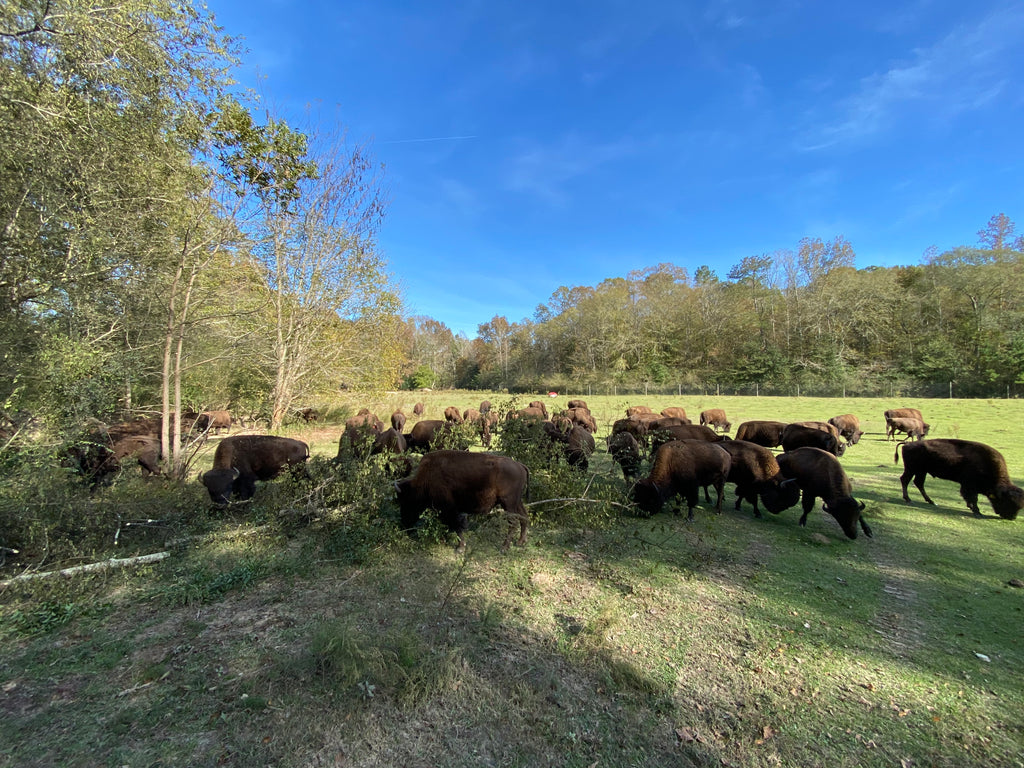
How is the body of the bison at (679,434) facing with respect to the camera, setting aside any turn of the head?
to the viewer's left

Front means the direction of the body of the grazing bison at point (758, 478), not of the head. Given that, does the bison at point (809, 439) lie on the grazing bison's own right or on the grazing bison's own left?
on the grazing bison's own left

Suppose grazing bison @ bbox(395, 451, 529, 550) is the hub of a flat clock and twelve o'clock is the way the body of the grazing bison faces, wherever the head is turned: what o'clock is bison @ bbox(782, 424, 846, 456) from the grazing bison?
The bison is roughly at 5 o'clock from the grazing bison.

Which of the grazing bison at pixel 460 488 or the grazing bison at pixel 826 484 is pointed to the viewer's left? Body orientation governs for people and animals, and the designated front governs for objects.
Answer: the grazing bison at pixel 460 488

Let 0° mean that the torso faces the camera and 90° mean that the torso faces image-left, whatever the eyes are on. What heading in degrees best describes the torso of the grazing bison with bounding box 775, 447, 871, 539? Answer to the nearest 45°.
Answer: approximately 315°

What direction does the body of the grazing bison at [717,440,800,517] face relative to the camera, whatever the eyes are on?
to the viewer's right

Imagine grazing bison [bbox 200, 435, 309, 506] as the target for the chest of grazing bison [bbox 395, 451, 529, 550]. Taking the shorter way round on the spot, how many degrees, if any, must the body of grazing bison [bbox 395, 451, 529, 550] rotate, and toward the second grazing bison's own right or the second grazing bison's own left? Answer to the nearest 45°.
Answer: approximately 45° to the second grazing bison's own right

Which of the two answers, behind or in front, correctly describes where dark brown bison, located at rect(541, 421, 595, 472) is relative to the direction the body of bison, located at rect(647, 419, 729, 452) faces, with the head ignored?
in front

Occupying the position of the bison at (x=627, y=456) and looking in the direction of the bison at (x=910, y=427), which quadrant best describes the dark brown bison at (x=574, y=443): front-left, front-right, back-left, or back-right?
back-left

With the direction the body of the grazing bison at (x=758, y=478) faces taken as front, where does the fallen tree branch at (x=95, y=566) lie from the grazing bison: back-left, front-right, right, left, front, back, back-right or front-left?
back-right

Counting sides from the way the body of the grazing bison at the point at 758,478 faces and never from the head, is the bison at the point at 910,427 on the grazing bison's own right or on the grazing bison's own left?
on the grazing bison's own left

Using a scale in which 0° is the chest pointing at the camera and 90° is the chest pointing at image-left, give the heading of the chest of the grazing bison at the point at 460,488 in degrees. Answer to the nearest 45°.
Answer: approximately 90°

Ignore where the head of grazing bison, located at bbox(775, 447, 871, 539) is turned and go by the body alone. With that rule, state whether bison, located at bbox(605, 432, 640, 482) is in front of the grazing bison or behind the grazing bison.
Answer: behind
